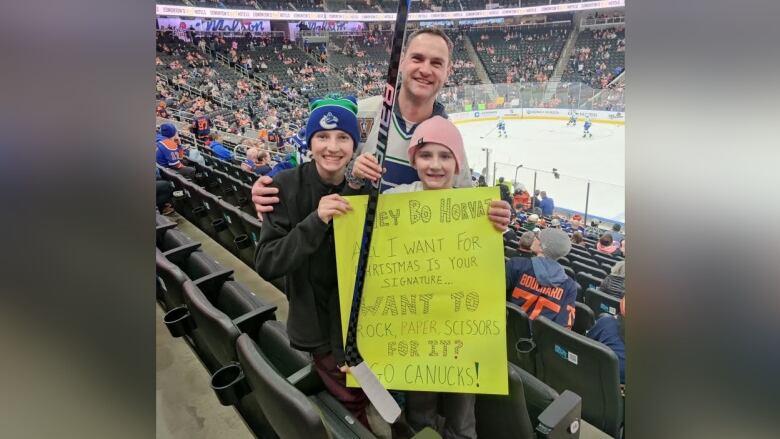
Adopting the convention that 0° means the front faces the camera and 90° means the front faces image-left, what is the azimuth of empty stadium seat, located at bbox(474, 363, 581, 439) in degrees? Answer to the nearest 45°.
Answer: approximately 225°

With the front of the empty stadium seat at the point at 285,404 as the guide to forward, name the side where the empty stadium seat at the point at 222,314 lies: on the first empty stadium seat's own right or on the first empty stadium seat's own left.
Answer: on the first empty stadium seat's own left

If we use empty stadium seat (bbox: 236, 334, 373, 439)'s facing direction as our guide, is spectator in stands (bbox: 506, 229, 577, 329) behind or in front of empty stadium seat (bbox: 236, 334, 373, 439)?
in front

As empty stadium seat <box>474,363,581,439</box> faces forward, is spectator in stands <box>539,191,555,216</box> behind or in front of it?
in front

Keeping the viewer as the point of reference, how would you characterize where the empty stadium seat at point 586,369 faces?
facing away from the viewer and to the right of the viewer

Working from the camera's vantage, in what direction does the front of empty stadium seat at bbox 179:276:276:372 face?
facing away from the viewer and to the right of the viewer

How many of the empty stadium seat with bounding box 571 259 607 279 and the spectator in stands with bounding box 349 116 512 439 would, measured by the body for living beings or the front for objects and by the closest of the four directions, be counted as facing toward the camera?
1

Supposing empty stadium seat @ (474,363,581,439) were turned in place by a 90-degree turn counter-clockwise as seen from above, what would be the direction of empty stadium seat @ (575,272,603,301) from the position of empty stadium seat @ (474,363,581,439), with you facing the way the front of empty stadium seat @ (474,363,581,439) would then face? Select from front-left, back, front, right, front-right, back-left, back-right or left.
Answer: front-right

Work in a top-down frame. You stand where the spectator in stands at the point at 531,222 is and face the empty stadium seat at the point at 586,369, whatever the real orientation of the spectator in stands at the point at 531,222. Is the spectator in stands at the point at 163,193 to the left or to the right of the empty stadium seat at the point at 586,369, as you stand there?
right

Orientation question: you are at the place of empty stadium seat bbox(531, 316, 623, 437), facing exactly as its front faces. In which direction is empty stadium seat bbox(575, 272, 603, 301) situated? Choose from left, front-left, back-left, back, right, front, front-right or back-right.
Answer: front-left

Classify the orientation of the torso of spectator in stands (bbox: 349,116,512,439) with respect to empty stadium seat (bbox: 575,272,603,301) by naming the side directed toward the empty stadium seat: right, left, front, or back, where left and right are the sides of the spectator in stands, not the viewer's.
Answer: back
